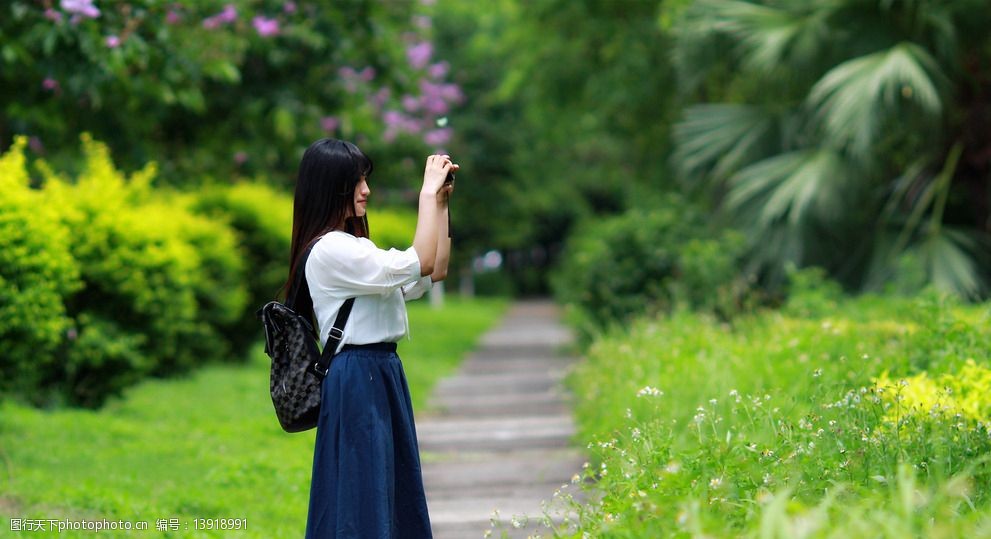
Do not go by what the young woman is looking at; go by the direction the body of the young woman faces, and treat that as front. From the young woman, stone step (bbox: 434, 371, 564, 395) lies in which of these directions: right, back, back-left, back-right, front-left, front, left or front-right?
left

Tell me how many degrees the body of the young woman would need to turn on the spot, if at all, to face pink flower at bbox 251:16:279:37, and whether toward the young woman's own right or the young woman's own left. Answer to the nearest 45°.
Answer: approximately 90° to the young woman's own left

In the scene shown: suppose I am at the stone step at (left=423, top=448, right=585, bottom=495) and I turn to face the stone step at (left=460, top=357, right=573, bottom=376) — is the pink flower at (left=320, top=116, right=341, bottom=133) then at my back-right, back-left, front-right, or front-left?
front-left

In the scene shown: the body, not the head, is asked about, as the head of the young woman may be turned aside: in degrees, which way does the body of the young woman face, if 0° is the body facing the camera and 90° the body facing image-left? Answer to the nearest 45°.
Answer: approximately 270°

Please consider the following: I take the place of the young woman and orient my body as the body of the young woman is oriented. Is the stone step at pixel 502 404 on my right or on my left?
on my left

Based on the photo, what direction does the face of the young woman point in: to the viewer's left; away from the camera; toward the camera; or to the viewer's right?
to the viewer's right

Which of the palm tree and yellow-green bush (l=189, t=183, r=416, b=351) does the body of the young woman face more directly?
the palm tree

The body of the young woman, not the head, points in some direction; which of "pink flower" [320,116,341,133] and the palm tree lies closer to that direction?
the palm tree

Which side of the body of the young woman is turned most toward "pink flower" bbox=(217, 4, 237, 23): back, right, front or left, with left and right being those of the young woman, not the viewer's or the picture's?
left

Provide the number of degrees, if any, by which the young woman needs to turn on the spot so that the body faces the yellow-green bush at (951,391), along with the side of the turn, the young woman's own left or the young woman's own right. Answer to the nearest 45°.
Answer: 0° — they already face it
